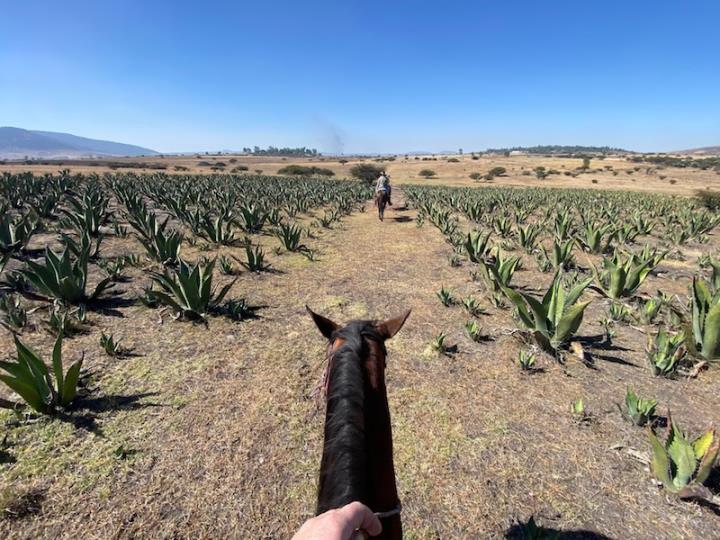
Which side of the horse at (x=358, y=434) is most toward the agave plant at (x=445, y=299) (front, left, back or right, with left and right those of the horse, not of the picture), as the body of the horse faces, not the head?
front

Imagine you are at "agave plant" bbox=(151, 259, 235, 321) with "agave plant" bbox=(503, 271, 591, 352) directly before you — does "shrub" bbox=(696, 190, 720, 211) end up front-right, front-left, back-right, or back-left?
front-left

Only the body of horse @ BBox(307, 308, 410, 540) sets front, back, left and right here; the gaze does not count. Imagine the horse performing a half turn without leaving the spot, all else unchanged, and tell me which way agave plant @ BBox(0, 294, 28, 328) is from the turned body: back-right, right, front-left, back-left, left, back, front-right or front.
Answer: back-right

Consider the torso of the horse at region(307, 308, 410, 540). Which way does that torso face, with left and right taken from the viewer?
facing away from the viewer

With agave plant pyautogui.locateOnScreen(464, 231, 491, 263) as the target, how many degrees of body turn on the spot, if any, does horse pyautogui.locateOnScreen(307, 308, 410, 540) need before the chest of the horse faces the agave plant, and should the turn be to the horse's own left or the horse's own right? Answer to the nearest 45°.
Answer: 0° — it already faces it

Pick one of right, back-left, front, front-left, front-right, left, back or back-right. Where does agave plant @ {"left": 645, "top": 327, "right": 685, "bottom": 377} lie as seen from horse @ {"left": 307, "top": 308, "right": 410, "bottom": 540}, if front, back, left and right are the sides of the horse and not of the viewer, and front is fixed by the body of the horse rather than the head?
front-right

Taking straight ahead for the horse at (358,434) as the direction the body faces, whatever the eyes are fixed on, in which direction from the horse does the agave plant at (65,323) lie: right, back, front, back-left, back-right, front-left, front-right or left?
front-left

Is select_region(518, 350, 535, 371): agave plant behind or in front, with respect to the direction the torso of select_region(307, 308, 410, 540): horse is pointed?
in front

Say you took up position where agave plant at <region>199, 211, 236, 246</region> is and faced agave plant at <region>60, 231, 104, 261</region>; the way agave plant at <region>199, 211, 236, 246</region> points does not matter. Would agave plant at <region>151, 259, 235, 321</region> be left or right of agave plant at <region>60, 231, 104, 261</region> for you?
left

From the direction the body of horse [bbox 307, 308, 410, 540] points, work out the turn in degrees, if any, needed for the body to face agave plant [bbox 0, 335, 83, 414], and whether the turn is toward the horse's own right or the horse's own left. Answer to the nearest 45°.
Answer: approximately 45° to the horse's own left

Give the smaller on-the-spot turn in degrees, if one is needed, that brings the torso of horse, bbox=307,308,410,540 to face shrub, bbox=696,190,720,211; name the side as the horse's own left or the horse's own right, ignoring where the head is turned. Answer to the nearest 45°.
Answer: approximately 45° to the horse's own right
